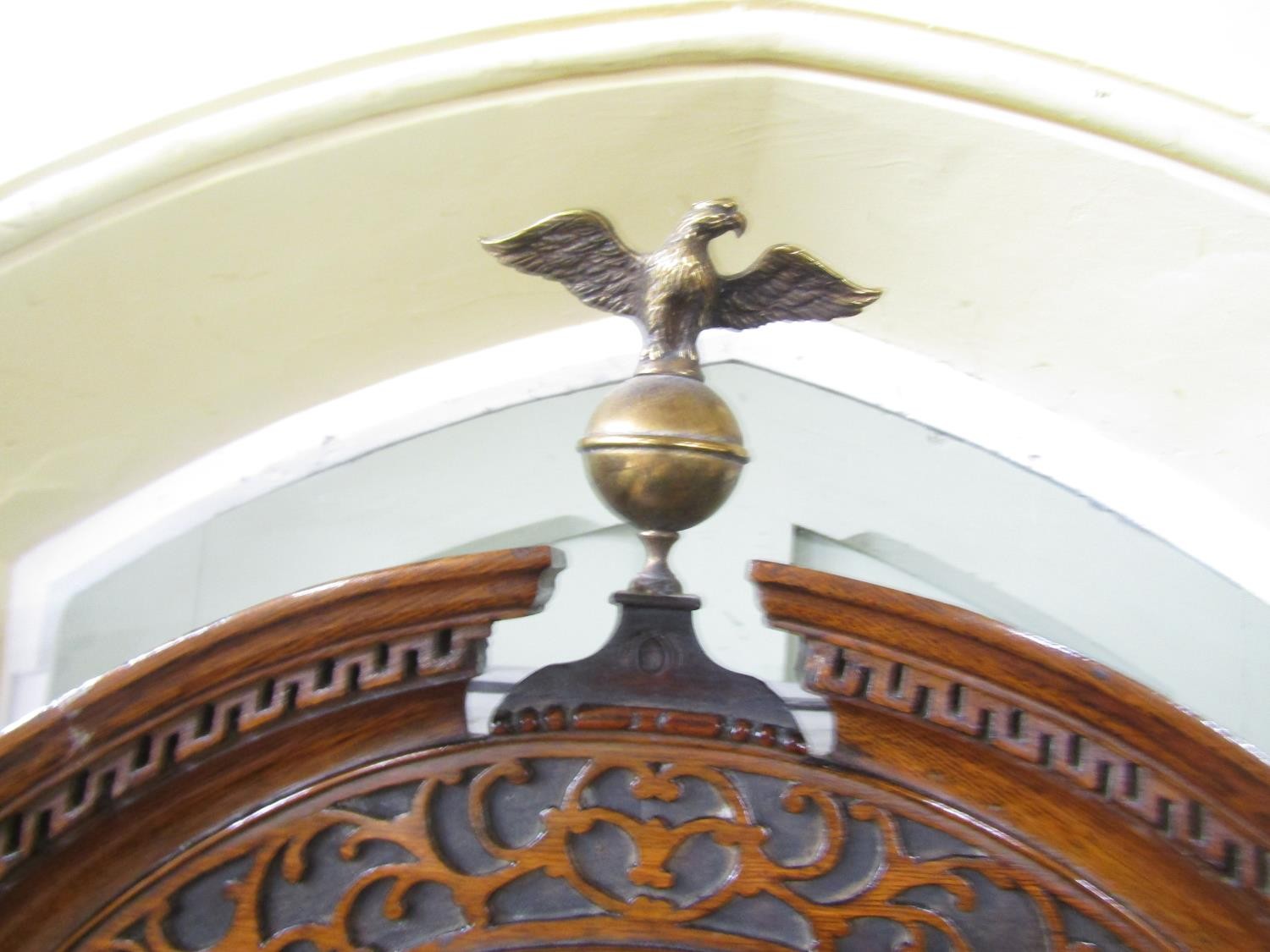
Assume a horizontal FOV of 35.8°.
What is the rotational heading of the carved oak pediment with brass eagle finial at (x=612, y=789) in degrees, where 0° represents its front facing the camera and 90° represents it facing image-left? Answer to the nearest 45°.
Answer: approximately 0°
